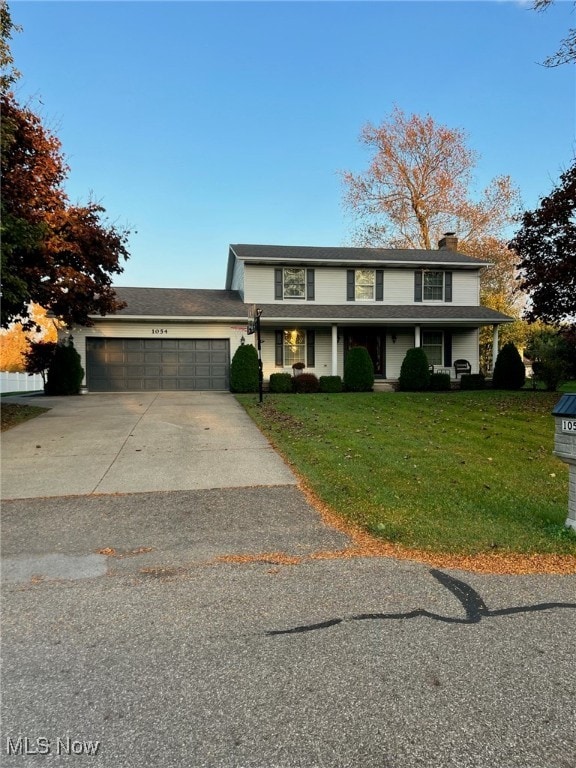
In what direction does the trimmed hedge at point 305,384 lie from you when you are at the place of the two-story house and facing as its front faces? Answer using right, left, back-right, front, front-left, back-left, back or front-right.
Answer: front

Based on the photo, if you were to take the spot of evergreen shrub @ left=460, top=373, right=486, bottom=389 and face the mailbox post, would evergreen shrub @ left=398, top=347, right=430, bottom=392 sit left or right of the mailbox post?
right

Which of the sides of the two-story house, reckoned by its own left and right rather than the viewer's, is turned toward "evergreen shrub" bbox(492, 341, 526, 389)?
left

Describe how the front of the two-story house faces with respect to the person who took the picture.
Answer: facing the viewer

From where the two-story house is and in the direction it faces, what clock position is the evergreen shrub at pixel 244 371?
The evergreen shrub is roughly at 1 o'clock from the two-story house.

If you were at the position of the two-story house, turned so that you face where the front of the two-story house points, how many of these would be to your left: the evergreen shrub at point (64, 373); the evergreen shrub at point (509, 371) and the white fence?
1

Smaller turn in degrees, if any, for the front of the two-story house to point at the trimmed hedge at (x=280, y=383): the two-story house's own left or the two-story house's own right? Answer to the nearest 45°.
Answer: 0° — it already faces it

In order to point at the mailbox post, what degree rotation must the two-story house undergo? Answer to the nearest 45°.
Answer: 0° — it already faces it

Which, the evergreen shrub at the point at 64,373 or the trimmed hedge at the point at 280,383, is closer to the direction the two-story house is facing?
the trimmed hedge

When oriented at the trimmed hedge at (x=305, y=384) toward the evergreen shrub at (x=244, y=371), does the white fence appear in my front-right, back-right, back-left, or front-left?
front-right

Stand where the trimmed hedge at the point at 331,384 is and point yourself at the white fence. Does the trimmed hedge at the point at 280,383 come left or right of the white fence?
left

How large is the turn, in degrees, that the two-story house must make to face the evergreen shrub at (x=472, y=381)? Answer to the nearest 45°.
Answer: approximately 90° to its left

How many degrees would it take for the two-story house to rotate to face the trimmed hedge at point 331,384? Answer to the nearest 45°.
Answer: approximately 45° to its left

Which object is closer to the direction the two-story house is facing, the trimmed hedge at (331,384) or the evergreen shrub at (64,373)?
the trimmed hedge
